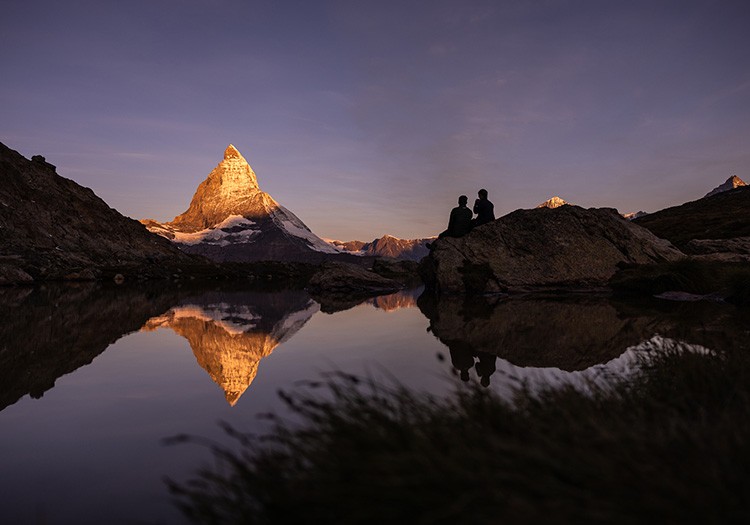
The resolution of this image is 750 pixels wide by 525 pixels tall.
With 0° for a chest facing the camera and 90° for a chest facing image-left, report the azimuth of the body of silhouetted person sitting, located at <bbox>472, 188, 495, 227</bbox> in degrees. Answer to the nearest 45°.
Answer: approximately 135°

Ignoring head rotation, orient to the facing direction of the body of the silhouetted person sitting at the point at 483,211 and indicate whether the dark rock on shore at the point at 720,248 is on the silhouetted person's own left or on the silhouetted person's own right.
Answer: on the silhouetted person's own right

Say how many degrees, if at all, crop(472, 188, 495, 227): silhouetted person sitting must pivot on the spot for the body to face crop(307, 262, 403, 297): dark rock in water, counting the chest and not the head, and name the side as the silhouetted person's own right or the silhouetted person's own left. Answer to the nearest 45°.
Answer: approximately 45° to the silhouetted person's own left

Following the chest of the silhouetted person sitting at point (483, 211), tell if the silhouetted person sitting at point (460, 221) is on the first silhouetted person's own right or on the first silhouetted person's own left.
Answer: on the first silhouetted person's own left
